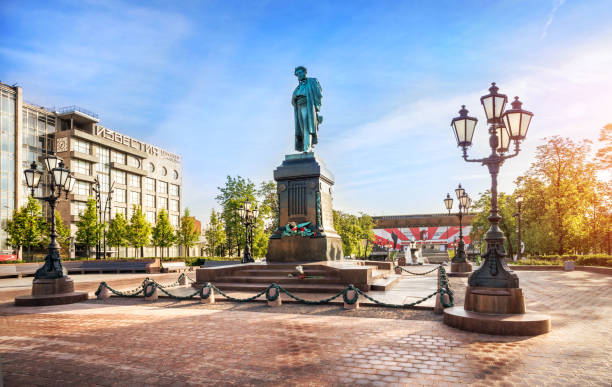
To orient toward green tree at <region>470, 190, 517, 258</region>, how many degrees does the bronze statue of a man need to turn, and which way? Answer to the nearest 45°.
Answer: approximately 180°

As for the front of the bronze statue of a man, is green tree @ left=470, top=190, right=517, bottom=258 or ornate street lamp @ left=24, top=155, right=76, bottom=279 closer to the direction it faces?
the ornate street lamp

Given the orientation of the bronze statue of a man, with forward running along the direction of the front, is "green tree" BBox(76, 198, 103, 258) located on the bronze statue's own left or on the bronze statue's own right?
on the bronze statue's own right

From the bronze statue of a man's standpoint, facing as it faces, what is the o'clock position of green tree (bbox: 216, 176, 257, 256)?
The green tree is roughly at 4 o'clock from the bronze statue of a man.

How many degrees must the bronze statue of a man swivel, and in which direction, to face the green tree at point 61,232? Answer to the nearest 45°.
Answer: approximately 90° to its right

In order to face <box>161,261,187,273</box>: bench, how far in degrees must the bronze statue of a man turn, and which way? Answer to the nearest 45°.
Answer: approximately 90° to its right

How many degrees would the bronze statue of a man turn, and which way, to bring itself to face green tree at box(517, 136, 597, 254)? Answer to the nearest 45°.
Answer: approximately 180°

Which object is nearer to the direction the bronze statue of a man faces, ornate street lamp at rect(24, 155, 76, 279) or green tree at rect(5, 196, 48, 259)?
the ornate street lamp

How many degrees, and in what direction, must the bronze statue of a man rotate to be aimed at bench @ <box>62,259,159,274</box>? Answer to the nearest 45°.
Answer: approximately 90° to its right
